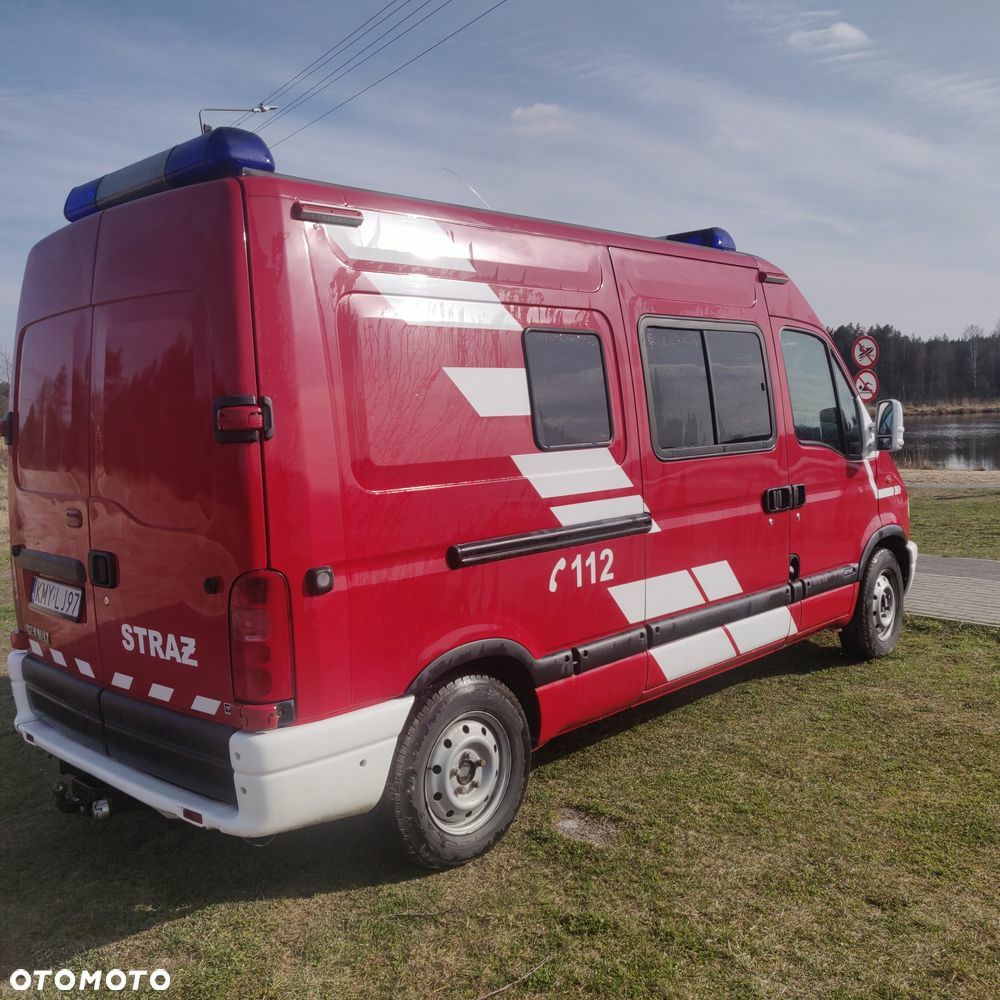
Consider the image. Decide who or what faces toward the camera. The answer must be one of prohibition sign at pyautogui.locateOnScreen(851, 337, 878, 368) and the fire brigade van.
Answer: the prohibition sign

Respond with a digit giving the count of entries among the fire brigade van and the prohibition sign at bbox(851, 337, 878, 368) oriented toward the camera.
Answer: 1

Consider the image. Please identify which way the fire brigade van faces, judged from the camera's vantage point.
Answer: facing away from the viewer and to the right of the viewer

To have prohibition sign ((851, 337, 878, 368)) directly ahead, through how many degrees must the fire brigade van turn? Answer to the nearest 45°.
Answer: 0° — it already faces it

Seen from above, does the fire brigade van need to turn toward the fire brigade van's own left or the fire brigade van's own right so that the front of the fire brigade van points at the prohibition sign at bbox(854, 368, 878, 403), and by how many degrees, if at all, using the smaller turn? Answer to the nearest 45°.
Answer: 0° — it already faces it

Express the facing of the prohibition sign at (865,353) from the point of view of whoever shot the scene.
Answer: facing the viewer

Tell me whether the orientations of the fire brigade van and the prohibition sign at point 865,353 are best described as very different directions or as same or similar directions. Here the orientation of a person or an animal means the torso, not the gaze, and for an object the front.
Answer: very different directions

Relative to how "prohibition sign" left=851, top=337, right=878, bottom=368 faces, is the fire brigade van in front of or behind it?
in front
